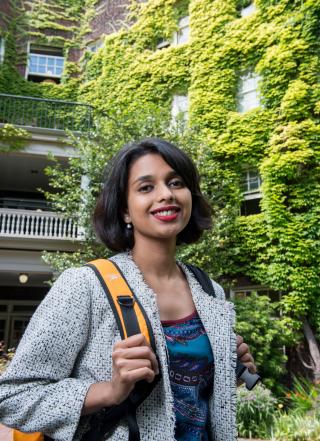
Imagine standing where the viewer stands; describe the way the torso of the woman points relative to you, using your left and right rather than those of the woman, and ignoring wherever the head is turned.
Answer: facing the viewer and to the right of the viewer

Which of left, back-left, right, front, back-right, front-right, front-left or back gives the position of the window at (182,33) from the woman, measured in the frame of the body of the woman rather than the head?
back-left

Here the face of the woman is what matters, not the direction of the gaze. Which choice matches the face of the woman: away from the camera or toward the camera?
toward the camera

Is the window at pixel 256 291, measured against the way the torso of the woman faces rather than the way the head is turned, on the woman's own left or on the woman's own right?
on the woman's own left

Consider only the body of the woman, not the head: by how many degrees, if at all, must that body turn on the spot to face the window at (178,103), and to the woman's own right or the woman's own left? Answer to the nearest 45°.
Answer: approximately 135° to the woman's own left

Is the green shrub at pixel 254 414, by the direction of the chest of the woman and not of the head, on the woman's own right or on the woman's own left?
on the woman's own left

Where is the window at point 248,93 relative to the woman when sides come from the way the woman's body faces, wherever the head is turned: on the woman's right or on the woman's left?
on the woman's left
